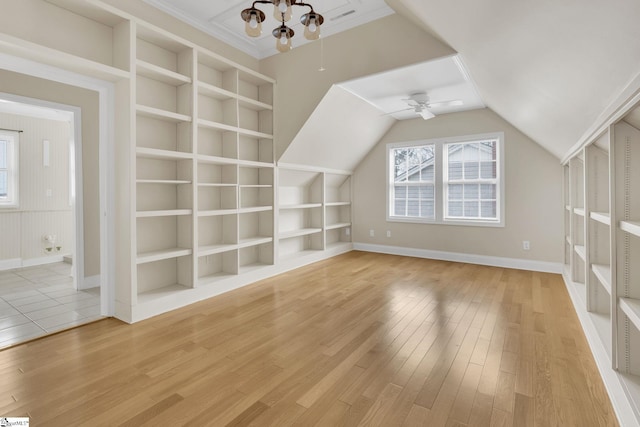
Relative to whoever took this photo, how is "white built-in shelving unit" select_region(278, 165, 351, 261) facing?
facing the viewer and to the right of the viewer

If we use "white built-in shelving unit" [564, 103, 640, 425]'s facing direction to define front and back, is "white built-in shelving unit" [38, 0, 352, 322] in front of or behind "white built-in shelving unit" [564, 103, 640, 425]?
in front

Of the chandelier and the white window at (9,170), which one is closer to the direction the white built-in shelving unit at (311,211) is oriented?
the chandelier

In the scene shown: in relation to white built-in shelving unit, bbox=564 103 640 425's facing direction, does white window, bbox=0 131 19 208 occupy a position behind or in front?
in front

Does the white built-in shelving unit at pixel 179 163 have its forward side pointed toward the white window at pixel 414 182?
no

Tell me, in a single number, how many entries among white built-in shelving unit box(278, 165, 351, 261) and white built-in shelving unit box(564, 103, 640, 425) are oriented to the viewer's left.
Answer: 1

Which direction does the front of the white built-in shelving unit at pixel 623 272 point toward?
to the viewer's left

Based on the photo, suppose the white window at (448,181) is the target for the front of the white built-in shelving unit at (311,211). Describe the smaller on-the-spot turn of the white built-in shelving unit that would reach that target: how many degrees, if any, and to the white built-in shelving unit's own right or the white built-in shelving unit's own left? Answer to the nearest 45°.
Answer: approximately 45° to the white built-in shelving unit's own left

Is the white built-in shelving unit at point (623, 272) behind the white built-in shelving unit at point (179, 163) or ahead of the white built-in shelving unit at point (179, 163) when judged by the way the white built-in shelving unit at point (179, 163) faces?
ahead

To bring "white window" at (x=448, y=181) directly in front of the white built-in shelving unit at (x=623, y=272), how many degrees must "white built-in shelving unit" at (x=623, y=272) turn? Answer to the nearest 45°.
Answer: approximately 45° to its right
